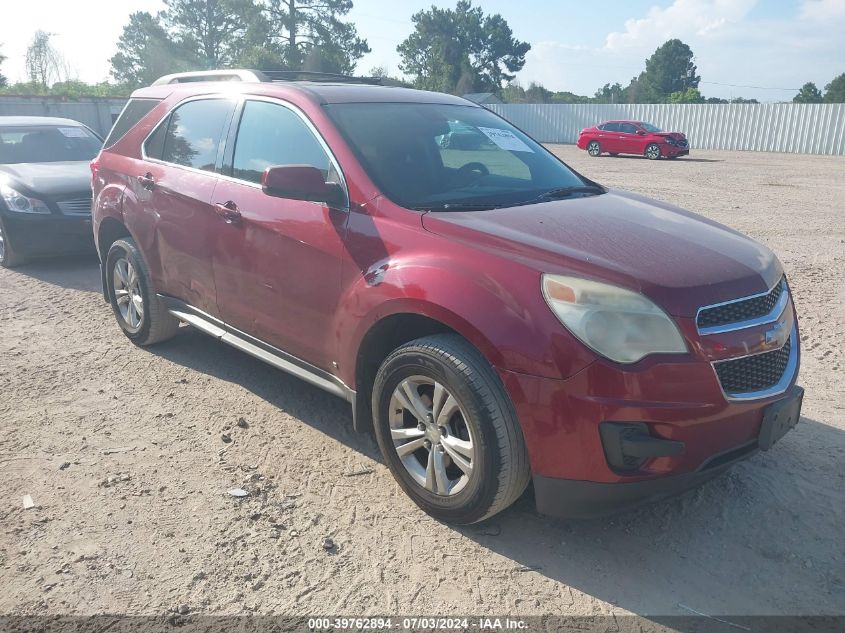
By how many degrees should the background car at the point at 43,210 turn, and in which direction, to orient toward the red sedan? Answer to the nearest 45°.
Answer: approximately 90° to its left

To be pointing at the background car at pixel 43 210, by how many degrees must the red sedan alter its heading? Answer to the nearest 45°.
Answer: approximately 45° to its right

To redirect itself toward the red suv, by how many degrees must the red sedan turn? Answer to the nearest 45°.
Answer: approximately 45° to its right

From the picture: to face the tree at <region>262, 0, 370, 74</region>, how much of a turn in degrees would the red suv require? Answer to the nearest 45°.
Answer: approximately 135° to its left

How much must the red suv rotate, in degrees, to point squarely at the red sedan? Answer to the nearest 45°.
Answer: approximately 135° to its left

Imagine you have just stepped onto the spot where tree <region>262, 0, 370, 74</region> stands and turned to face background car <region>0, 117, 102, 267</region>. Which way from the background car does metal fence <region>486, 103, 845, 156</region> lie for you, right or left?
left

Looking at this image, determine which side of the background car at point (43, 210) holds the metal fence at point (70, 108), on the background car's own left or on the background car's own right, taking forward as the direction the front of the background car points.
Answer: on the background car's own left

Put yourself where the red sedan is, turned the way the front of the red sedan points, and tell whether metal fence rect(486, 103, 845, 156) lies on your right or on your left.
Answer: on your left

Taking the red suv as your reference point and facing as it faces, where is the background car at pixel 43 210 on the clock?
The background car is roughly at 6 o'clock from the red suv.

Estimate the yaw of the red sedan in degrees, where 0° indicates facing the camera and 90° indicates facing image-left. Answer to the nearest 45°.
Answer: approximately 315°

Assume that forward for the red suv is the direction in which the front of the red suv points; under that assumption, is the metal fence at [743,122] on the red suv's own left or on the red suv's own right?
on the red suv's own left

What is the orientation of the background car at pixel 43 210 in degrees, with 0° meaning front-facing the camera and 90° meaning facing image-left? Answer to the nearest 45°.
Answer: approximately 315°
